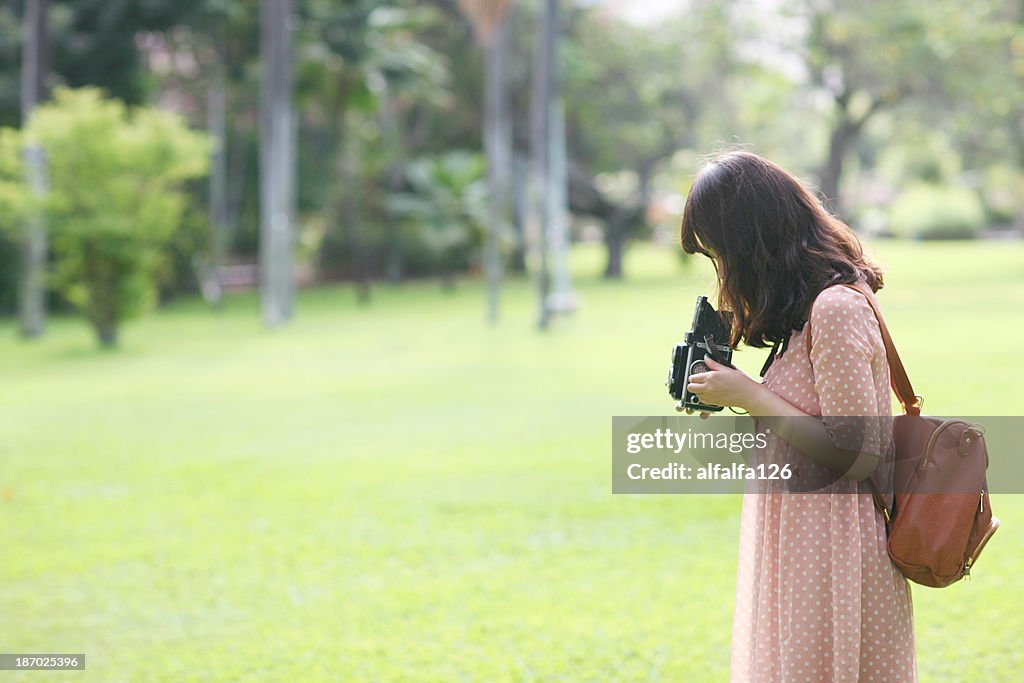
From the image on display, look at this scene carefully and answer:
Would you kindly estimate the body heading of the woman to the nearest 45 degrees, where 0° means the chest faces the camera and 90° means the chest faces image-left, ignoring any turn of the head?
approximately 90°

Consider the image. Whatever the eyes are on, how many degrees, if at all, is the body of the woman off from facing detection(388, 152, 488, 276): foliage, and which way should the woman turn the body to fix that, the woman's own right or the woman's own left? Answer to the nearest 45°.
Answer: approximately 90° to the woman's own right

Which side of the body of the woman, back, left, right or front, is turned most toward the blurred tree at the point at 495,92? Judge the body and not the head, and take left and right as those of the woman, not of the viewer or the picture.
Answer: right

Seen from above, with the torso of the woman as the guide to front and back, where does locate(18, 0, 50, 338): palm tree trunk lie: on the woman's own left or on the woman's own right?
on the woman's own right

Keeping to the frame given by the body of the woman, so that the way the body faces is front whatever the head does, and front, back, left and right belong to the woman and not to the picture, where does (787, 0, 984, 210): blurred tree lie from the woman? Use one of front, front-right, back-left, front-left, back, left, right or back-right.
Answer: right

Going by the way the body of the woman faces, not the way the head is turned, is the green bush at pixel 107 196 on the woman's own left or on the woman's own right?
on the woman's own right

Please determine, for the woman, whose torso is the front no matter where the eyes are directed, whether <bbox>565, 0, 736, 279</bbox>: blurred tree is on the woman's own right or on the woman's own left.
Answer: on the woman's own right
